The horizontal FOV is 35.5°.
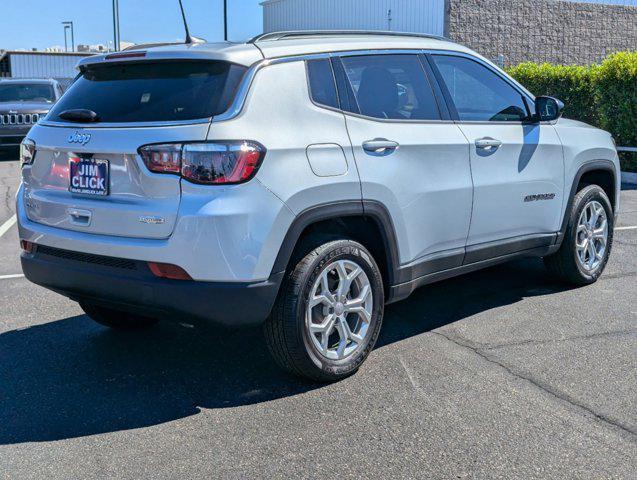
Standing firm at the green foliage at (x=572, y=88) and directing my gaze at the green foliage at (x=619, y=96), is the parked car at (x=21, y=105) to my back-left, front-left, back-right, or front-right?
back-right

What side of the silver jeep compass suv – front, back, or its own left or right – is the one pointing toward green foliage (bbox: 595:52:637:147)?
front

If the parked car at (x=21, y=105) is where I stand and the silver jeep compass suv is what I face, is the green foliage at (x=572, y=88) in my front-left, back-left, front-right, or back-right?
front-left

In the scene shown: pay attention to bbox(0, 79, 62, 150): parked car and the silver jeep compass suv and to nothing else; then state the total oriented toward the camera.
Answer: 1

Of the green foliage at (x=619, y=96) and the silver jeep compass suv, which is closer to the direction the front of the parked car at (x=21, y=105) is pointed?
the silver jeep compass suv

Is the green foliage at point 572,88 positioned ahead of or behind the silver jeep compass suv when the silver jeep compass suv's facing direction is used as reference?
ahead

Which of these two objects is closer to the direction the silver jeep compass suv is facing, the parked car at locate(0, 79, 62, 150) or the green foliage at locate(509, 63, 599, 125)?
the green foliage

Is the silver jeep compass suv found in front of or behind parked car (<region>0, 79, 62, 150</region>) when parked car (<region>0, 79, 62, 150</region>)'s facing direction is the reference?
in front

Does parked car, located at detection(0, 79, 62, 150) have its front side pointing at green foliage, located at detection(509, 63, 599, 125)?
no

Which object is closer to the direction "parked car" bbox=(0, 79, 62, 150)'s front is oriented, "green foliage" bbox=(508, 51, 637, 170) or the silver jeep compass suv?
the silver jeep compass suv

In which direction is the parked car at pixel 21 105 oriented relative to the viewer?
toward the camera

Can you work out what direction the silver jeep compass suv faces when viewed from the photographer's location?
facing away from the viewer and to the right of the viewer

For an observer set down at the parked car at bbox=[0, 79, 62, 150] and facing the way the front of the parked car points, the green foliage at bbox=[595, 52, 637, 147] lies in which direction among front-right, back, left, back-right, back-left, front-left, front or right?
front-left

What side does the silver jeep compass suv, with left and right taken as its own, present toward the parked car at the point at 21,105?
left

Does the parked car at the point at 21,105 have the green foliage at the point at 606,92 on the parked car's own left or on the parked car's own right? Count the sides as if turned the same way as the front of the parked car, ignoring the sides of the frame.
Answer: on the parked car's own left

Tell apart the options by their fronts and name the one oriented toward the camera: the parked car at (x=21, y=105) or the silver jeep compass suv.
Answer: the parked car

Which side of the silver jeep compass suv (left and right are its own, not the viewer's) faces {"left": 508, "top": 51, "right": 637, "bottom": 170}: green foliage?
front
